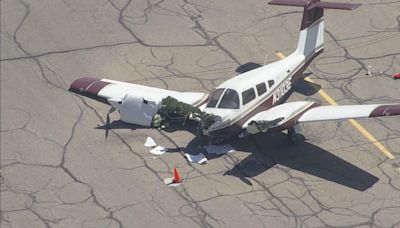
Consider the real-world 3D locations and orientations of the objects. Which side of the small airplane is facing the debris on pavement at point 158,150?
front

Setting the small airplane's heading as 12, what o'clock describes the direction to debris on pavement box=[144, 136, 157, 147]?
The debris on pavement is roughly at 1 o'clock from the small airplane.

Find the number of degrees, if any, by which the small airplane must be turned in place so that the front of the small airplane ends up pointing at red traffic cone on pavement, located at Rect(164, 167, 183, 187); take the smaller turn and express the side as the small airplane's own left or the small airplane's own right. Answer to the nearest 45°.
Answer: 0° — it already faces it

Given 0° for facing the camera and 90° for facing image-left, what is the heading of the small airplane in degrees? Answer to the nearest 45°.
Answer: approximately 45°

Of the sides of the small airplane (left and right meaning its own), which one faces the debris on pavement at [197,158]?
front
